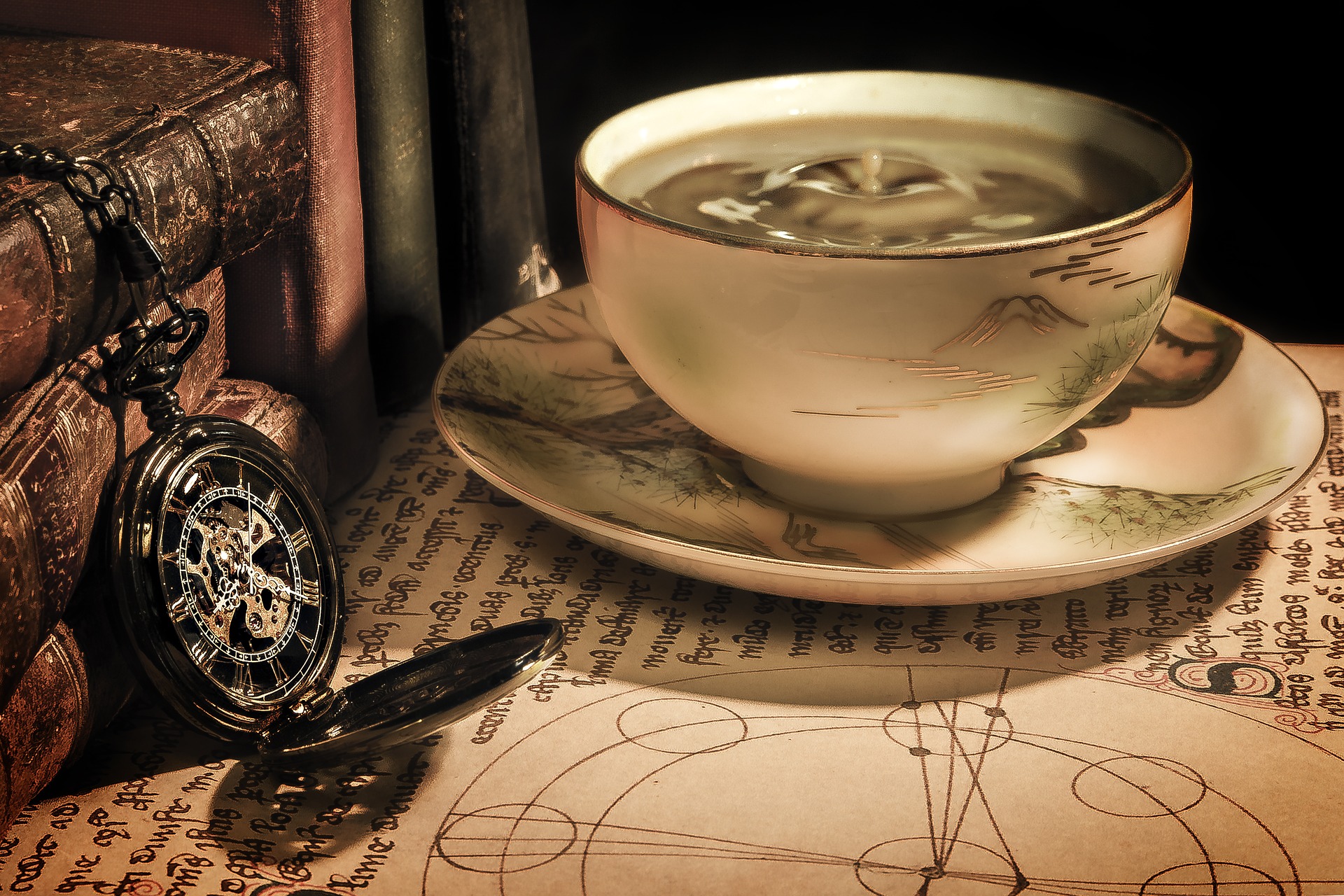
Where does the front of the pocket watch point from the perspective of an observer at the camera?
facing the viewer and to the right of the viewer
